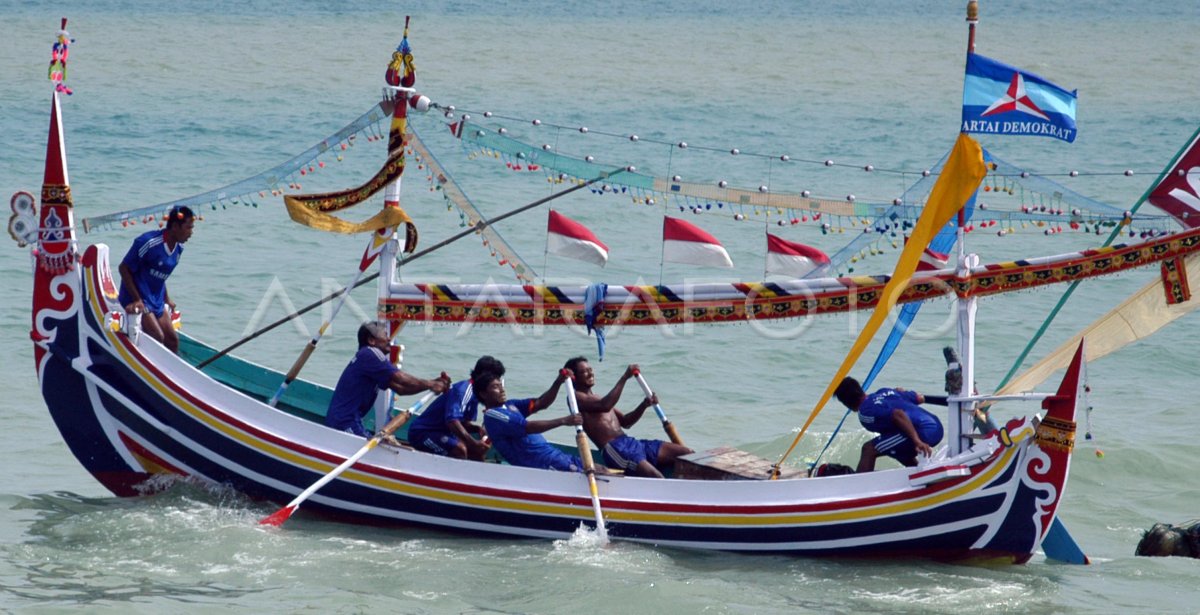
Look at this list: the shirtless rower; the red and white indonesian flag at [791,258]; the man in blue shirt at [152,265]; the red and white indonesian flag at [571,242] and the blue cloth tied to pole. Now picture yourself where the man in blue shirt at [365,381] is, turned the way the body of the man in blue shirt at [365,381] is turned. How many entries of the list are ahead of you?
4

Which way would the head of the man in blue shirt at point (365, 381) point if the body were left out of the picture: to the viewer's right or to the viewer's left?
to the viewer's right

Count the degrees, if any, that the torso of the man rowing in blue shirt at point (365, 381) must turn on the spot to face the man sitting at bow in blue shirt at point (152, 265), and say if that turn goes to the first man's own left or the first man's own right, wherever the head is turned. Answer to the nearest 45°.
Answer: approximately 135° to the first man's own left

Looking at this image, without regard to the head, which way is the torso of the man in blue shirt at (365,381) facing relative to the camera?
to the viewer's right

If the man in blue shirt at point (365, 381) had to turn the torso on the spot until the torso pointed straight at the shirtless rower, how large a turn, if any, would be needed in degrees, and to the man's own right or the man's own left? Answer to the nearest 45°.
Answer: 0° — they already face them

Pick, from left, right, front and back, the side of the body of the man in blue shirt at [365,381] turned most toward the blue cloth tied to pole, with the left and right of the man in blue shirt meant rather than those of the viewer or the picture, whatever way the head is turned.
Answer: front

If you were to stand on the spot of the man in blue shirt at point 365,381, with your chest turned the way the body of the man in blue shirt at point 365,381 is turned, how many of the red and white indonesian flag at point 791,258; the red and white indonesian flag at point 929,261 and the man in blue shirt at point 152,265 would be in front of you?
2

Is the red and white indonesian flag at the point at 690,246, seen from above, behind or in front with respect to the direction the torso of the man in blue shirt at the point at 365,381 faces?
in front

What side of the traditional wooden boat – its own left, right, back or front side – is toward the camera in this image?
left
